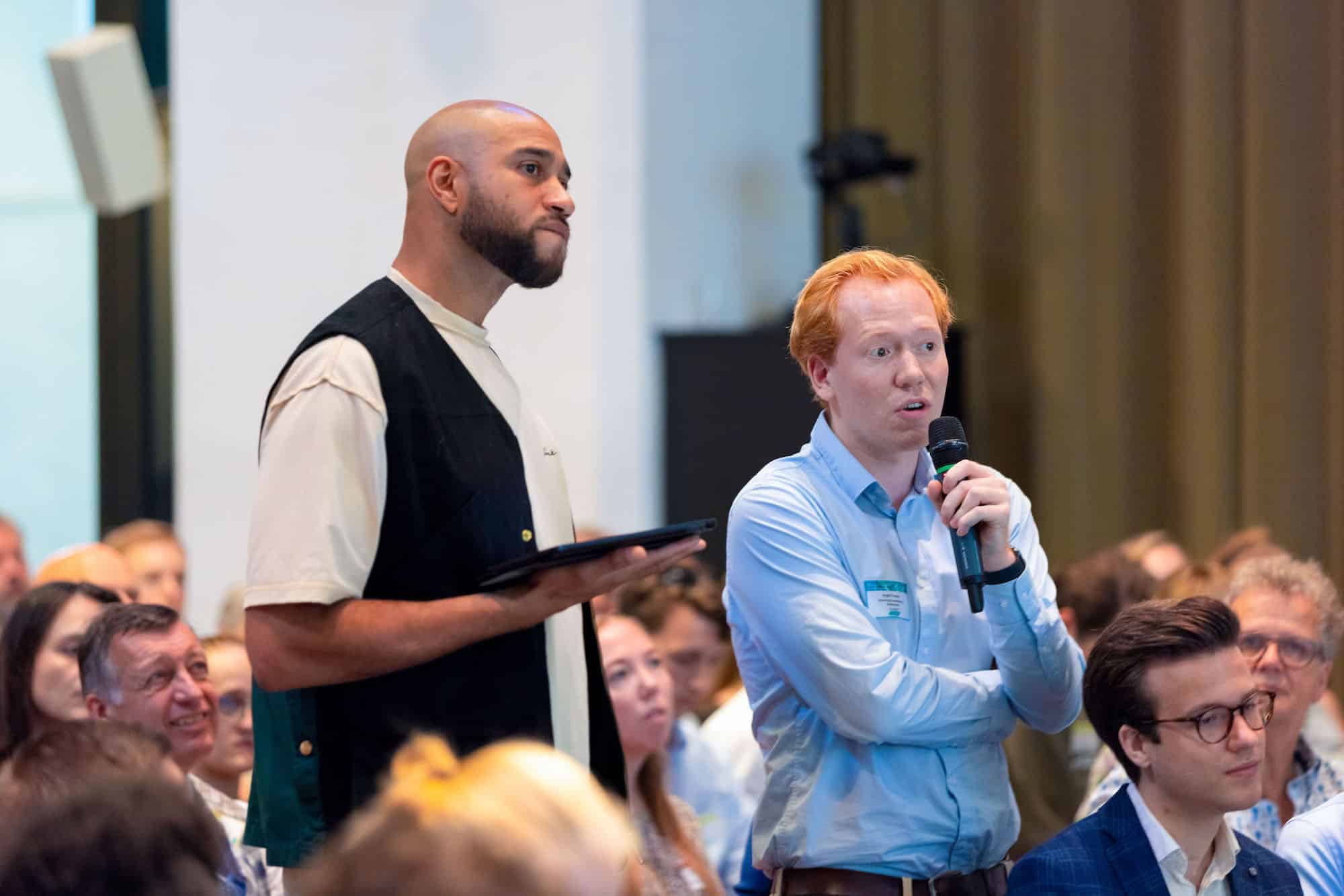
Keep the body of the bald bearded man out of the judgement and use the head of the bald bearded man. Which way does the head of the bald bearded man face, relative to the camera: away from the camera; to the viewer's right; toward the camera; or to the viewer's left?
to the viewer's right

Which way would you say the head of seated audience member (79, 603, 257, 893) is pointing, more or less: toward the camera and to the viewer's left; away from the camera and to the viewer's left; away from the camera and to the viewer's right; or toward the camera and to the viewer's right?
toward the camera and to the viewer's right

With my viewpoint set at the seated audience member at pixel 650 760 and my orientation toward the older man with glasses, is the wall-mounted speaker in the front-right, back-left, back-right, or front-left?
back-left

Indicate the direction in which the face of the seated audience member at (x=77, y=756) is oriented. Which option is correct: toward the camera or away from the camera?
away from the camera

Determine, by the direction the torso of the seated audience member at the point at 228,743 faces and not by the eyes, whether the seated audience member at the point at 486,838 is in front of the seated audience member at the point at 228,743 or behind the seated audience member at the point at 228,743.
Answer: in front

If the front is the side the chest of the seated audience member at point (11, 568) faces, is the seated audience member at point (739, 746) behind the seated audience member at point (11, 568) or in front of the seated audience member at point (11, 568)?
in front

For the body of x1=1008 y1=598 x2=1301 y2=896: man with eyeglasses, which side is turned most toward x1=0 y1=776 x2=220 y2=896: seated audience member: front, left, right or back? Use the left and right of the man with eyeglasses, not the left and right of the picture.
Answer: right

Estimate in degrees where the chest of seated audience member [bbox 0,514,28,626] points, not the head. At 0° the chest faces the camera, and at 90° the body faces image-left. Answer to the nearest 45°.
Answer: approximately 315°

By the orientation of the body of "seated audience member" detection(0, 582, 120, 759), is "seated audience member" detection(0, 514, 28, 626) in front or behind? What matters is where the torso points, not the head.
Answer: behind

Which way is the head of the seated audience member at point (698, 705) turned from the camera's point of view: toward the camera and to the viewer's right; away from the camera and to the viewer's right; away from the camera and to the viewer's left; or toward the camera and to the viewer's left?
toward the camera and to the viewer's right

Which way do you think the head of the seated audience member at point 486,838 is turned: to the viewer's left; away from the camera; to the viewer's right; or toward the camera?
away from the camera
